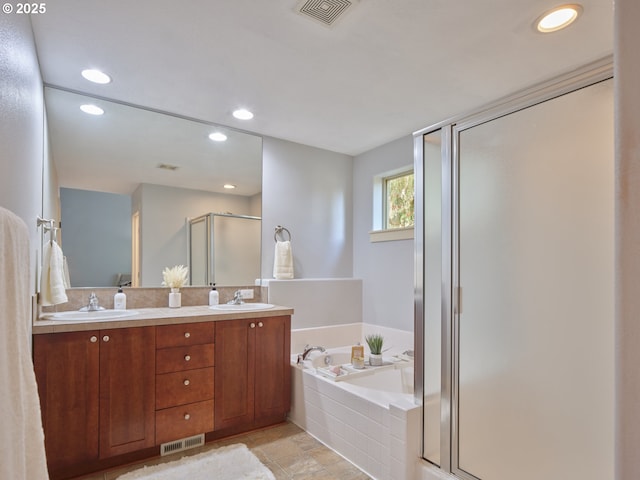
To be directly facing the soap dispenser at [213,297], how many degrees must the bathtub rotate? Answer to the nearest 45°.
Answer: approximately 90° to its right

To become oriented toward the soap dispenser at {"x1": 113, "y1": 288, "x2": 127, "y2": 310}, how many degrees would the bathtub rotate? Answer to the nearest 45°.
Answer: approximately 45° to its right

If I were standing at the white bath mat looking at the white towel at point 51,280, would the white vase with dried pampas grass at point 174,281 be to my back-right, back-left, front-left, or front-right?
front-right

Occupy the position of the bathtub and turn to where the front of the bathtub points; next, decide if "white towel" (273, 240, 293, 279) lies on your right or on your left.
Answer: on your right

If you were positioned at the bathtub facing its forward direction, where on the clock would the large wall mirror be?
The large wall mirror is roughly at 2 o'clock from the bathtub.

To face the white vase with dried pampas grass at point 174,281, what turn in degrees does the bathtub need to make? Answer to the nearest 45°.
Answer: approximately 45° to its right

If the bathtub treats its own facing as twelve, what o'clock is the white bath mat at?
The white bath mat is roughly at 1 o'clock from the bathtub.

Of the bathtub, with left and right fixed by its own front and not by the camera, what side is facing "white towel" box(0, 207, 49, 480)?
front

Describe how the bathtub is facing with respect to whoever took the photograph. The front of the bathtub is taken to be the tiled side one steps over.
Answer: facing the viewer and to the left of the viewer
